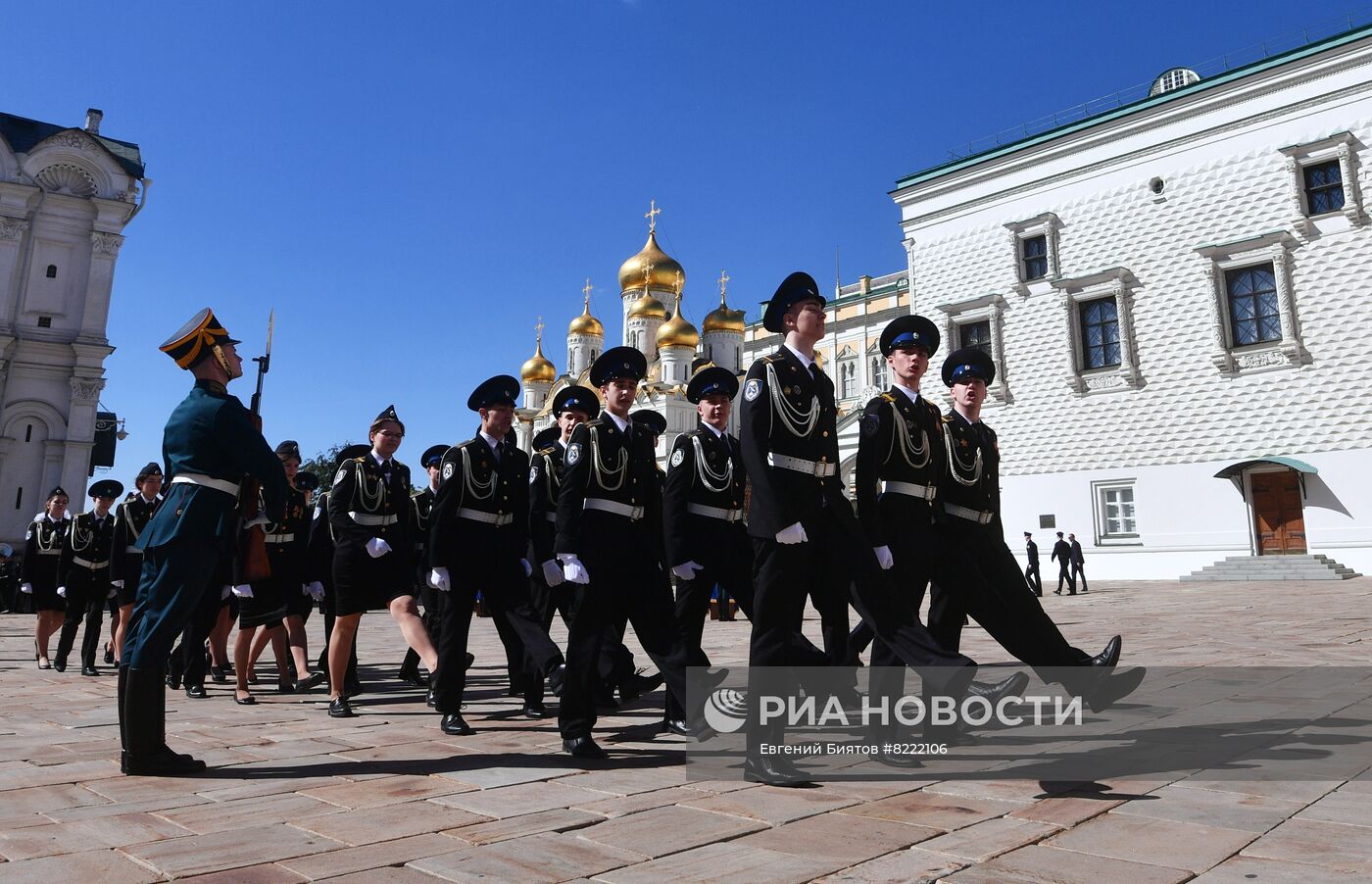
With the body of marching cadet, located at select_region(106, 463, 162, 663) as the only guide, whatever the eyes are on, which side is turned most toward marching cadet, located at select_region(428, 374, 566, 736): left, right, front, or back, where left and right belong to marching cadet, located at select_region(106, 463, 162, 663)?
front

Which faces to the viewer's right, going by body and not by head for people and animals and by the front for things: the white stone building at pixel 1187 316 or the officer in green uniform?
the officer in green uniform

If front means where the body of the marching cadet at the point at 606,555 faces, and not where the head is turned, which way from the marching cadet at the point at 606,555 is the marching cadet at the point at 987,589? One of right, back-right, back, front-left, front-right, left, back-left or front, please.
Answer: front-left

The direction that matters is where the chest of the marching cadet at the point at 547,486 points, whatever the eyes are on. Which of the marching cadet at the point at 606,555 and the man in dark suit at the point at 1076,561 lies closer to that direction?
the marching cadet

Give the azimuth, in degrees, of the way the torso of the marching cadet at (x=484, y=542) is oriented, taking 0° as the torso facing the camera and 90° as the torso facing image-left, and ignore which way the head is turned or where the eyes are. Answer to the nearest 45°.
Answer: approximately 315°

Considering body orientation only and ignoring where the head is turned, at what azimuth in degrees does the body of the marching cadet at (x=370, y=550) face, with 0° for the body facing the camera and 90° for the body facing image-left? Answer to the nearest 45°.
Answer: approximately 315°

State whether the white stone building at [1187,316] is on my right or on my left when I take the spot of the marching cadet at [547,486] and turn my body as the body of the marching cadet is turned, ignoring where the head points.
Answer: on my left

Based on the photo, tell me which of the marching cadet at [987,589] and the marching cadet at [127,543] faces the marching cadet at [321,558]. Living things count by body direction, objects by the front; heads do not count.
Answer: the marching cadet at [127,543]

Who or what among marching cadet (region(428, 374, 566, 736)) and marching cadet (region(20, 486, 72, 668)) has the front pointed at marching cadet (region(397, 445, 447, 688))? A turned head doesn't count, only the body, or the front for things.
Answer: marching cadet (region(20, 486, 72, 668))

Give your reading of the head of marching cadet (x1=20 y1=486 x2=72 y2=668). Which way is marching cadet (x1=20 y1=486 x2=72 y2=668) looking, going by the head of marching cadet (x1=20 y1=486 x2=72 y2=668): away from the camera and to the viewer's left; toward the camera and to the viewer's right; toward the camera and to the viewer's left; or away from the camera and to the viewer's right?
toward the camera and to the viewer's right

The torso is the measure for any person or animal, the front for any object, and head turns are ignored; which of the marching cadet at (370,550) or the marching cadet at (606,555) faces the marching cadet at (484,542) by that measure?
the marching cadet at (370,550)

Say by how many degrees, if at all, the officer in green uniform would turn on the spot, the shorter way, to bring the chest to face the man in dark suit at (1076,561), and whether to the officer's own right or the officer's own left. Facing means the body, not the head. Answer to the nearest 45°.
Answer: approximately 45° to the officer's own left

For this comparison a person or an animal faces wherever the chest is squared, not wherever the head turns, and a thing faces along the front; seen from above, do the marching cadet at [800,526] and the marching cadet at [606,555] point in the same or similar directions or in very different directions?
same or similar directions

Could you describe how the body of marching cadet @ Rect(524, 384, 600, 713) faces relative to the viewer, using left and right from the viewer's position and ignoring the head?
facing the viewer and to the right of the viewer
